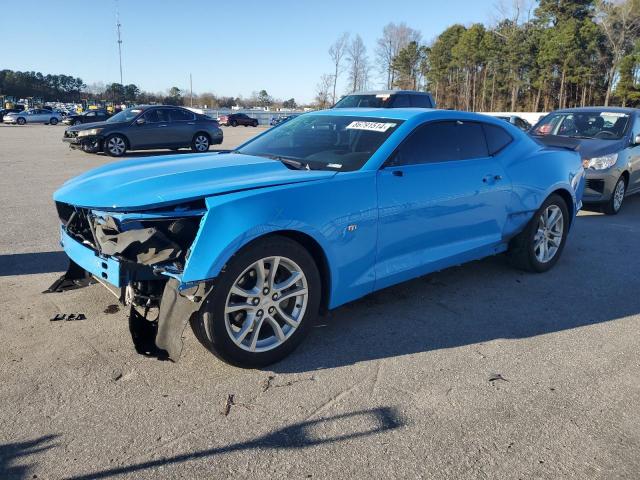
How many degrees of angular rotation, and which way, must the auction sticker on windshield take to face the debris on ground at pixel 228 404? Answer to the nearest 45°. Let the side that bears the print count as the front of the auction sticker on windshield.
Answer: approximately 45° to its left

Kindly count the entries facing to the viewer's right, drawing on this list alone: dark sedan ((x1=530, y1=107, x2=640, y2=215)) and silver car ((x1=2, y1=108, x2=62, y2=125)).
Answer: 0

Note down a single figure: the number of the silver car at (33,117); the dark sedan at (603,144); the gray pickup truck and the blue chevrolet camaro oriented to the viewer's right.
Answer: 0

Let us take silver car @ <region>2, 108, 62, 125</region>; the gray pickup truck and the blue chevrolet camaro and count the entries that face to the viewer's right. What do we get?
0

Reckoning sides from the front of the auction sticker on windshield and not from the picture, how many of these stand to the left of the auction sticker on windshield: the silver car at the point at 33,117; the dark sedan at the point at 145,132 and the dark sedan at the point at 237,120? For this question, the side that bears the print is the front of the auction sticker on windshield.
0

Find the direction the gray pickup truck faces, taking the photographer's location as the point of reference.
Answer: facing the viewer and to the left of the viewer

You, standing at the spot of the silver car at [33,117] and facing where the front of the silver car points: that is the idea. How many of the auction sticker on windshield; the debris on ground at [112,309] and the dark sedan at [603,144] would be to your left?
3

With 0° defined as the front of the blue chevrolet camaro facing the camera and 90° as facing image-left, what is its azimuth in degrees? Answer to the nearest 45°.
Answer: approximately 45°

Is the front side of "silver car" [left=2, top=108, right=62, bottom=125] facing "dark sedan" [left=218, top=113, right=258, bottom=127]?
no

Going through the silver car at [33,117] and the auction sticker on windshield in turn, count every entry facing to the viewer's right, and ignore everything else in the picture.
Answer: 0

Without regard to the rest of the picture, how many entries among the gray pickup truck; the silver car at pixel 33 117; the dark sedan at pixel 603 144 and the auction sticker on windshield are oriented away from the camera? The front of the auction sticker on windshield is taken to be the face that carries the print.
0

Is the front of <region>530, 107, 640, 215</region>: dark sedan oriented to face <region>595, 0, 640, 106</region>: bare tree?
no

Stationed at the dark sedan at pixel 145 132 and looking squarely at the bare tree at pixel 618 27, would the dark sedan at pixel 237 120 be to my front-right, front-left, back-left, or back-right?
front-left

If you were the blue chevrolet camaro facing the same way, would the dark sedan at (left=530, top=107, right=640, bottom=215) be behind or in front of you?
behind

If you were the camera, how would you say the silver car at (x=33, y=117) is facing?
facing to the left of the viewer

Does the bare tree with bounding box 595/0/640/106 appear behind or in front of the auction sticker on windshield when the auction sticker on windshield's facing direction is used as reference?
behind
